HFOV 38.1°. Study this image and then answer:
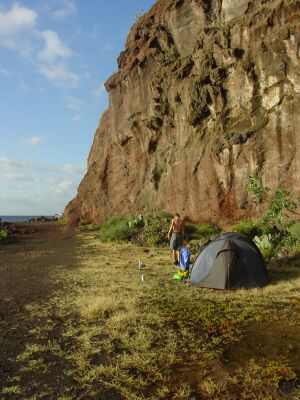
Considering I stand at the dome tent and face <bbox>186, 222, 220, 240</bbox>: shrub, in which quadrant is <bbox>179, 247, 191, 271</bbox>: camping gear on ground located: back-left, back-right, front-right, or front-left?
front-left

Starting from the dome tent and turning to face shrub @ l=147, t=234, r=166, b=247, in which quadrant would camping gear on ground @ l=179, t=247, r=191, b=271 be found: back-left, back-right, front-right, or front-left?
front-left

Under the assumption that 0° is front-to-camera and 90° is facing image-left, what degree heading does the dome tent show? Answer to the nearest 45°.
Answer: approximately 0°

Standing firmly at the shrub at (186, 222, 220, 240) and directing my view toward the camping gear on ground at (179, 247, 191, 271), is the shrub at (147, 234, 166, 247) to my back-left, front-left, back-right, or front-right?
front-right

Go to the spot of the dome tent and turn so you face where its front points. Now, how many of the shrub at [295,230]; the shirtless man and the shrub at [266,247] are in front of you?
0

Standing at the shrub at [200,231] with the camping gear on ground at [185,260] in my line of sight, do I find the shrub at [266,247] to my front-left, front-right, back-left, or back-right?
front-left

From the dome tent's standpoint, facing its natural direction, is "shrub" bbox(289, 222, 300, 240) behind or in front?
behind

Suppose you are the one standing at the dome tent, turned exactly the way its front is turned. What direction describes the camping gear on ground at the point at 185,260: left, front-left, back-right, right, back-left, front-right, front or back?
back-right

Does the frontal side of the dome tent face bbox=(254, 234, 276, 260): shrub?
no
